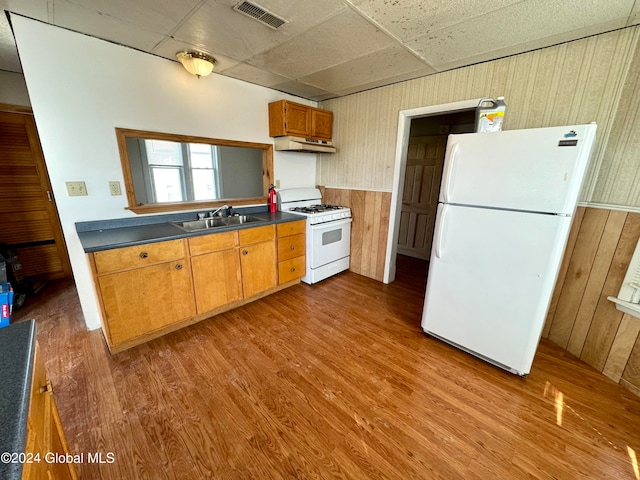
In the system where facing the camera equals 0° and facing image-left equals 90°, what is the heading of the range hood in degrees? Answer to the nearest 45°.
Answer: approximately 315°

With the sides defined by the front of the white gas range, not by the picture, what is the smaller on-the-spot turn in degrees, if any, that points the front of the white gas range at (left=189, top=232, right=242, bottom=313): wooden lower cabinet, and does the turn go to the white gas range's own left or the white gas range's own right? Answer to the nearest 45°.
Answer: approximately 90° to the white gas range's own right

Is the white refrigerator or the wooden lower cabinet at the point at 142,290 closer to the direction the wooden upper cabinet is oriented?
the white refrigerator

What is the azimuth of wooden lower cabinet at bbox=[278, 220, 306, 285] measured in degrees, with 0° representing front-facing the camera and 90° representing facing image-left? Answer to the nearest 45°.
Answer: approximately 315°

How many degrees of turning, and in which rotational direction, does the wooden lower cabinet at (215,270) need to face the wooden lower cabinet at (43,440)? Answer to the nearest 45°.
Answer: approximately 45° to its right

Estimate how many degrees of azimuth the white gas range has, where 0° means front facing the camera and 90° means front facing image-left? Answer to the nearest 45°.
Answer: approximately 315°
